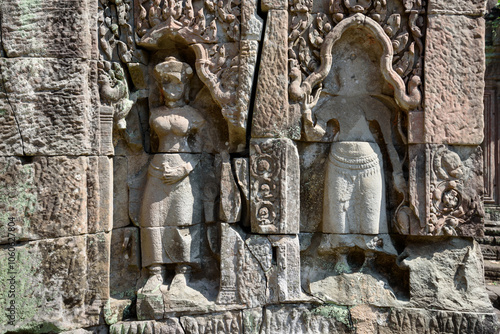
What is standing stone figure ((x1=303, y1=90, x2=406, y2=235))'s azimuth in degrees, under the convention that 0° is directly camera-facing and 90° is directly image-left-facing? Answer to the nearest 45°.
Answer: approximately 0°

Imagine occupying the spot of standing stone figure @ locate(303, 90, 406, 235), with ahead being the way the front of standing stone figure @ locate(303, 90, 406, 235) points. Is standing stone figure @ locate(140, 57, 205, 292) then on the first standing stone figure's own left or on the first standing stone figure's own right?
on the first standing stone figure's own right
